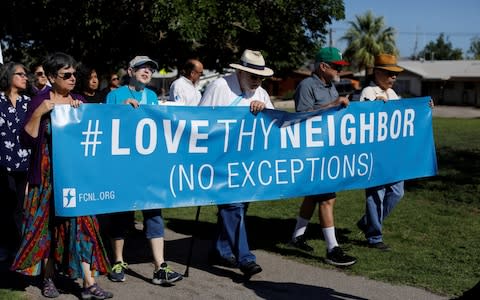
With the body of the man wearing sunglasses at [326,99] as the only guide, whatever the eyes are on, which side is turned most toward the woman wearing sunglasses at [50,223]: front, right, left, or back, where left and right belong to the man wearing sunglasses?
right

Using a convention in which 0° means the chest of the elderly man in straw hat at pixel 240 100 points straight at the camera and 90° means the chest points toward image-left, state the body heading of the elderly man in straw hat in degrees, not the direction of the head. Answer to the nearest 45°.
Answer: approximately 315°

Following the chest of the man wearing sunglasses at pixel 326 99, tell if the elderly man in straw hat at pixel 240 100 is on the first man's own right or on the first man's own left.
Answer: on the first man's own right

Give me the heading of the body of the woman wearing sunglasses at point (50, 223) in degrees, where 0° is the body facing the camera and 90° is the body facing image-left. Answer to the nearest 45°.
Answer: approximately 315°

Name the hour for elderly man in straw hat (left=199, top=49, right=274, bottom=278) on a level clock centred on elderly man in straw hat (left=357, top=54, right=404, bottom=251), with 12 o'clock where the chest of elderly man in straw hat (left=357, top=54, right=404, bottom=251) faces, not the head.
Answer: elderly man in straw hat (left=199, top=49, right=274, bottom=278) is roughly at 3 o'clock from elderly man in straw hat (left=357, top=54, right=404, bottom=251).

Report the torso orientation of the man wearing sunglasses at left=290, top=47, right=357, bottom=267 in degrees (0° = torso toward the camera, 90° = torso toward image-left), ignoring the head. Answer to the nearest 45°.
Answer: approximately 315°
